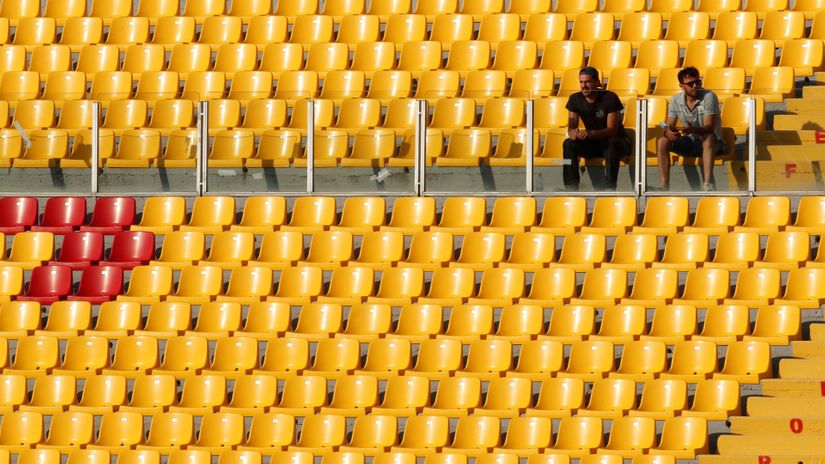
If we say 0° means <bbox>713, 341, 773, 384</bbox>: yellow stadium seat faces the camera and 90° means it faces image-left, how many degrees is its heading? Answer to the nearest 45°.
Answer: approximately 45°

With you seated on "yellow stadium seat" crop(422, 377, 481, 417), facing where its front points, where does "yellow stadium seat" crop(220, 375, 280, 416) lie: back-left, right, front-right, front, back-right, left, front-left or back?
front-right

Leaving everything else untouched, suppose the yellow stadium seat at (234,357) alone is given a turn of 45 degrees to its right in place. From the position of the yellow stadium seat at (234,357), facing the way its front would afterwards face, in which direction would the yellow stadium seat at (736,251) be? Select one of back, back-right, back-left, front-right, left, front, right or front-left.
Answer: back

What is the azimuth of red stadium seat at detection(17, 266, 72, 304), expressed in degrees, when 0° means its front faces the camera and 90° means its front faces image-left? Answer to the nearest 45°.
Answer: approximately 45°

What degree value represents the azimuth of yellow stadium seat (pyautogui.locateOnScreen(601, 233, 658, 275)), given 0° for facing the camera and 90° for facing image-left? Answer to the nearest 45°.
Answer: approximately 45°

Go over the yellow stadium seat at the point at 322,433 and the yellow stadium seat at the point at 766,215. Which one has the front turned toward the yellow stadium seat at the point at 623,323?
the yellow stadium seat at the point at 766,215

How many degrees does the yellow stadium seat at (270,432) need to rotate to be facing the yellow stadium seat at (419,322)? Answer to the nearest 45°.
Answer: approximately 180°

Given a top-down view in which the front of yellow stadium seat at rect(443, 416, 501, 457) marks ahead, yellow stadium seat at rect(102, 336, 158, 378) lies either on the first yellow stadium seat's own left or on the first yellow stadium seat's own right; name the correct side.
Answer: on the first yellow stadium seat's own right

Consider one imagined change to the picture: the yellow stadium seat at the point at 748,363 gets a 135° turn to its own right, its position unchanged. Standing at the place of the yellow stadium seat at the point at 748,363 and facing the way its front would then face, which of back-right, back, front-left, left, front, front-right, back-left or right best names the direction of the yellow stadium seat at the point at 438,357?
left

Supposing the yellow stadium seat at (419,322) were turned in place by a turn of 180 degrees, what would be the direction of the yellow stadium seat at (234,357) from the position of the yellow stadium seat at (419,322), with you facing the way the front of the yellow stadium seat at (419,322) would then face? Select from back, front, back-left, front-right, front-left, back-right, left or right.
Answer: back-left

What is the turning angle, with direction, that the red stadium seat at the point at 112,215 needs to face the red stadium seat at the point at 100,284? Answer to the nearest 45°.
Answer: approximately 45° to its left

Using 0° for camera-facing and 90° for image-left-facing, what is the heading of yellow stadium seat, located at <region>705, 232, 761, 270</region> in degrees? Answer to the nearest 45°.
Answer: approximately 45°
